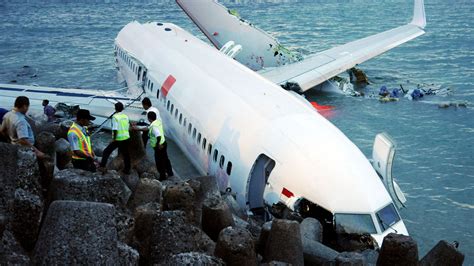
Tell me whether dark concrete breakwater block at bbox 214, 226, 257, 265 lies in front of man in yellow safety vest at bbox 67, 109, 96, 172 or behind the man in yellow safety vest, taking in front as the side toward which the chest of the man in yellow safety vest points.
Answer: in front

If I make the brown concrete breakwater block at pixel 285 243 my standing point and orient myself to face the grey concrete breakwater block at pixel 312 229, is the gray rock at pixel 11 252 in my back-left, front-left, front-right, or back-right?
back-left

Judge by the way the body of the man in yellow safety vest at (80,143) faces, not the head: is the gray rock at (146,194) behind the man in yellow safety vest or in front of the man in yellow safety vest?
in front

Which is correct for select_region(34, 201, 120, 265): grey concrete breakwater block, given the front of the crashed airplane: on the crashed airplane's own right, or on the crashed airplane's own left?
on the crashed airplane's own right

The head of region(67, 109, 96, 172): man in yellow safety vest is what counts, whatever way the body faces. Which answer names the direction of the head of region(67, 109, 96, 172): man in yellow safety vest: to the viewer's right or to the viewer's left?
to the viewer's right

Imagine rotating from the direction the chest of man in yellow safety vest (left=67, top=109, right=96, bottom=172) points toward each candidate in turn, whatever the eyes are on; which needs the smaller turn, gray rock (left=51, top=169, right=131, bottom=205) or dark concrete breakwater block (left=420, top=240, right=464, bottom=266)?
the dark concrete breakwater block

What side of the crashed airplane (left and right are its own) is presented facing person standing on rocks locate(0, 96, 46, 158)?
right

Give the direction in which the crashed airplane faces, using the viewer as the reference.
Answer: facing the viewer and to the right of the viewer

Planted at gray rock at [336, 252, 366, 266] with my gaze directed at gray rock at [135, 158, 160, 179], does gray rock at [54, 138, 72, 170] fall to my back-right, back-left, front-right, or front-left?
front-left

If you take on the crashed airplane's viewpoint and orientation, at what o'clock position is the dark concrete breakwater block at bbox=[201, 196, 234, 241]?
The dark concrete breakwater block is roughly at 2 o'clock from the crashed airplane.
